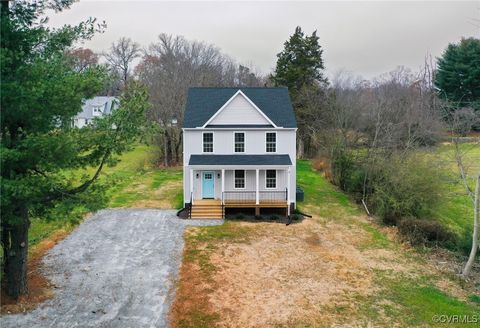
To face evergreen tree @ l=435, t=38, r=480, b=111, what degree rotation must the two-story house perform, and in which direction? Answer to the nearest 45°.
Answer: approximately 135° to its left

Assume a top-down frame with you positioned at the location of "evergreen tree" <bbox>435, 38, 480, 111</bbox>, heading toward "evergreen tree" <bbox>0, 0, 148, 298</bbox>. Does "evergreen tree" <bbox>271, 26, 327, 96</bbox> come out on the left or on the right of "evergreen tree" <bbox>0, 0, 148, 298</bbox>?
right

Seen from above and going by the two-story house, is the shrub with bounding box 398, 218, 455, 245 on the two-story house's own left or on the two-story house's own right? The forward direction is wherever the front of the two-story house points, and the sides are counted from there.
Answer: on the two-story house's own left

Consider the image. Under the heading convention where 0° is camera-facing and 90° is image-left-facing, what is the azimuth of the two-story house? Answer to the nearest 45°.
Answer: approximately 0°

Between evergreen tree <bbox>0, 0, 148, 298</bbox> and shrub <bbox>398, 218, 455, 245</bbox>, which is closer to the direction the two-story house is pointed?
the evergreen tree

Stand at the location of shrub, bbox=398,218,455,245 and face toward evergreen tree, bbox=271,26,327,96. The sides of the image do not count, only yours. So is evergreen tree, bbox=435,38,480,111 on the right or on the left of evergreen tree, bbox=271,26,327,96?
right

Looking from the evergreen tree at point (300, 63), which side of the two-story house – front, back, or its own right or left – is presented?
back
